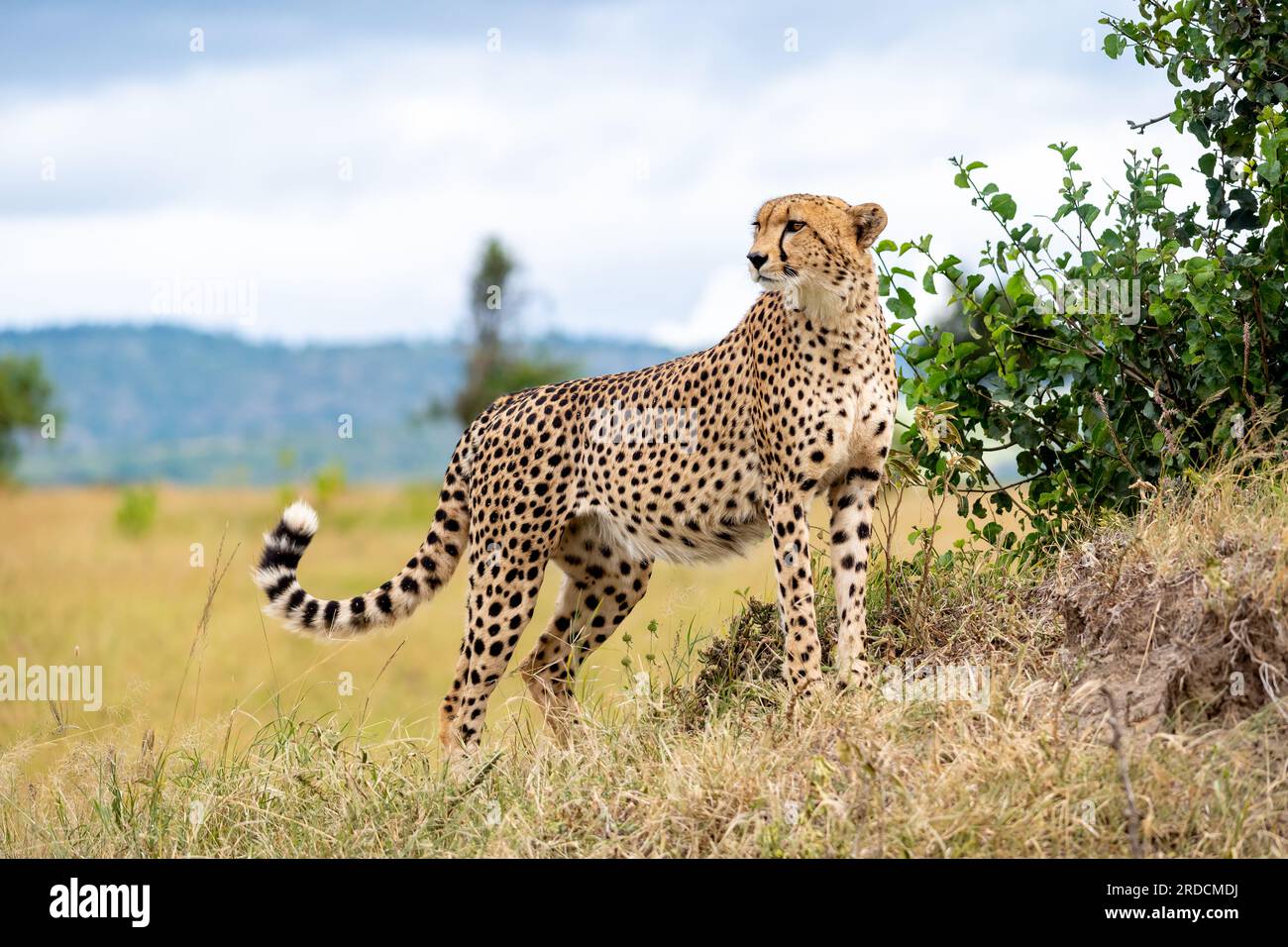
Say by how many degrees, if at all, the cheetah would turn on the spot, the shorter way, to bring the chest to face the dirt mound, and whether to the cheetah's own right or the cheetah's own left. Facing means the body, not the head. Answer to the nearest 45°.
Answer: approximately 45° to the cheetah's own right

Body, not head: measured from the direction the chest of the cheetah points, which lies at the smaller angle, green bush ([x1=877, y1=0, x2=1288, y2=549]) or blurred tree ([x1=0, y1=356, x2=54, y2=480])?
the green bush

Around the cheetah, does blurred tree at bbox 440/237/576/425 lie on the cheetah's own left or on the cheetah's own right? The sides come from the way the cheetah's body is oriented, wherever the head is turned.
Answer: on the cheetah's own left

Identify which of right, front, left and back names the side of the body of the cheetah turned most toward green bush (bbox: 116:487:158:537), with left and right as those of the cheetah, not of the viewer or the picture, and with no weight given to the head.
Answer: left

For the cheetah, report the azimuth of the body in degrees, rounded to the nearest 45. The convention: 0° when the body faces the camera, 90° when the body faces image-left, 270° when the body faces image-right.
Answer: approximately 270°

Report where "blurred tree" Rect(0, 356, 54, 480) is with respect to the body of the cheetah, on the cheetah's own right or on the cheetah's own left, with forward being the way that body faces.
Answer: on the cheetah's own left
